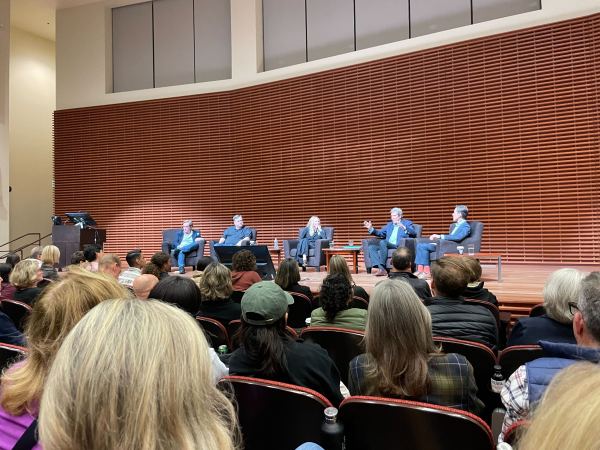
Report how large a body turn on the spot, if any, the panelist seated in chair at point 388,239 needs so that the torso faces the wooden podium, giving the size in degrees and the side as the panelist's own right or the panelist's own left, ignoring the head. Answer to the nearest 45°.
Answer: approximately 45° to the panelist's own right

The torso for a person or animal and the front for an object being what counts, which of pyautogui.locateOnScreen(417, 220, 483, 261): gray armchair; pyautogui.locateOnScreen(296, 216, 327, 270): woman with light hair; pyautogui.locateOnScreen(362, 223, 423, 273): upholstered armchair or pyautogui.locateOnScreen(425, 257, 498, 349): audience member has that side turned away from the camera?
the audience member

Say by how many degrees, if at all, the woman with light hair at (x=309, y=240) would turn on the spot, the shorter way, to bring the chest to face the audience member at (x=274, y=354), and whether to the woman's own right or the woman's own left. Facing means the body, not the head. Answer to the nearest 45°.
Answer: approximately 45° to the woman's own left

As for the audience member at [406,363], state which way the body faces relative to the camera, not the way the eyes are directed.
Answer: away from the camera

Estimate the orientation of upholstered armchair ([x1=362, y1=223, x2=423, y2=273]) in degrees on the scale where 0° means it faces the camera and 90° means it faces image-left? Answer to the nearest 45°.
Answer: approximately 45°

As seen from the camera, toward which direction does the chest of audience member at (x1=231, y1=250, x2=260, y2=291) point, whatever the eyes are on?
away from the camera

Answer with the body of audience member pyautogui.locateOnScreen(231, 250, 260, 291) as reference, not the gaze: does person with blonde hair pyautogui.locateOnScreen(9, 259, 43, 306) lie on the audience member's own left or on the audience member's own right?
on the audience member's own left

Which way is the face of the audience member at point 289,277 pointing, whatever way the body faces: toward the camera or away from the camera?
away from the camera

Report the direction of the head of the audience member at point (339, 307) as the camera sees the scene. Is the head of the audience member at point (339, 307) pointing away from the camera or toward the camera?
away from the camera

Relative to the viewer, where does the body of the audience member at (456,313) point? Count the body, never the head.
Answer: away from the camera

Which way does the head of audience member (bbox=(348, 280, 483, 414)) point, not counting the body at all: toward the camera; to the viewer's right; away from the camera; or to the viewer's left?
away from the camera

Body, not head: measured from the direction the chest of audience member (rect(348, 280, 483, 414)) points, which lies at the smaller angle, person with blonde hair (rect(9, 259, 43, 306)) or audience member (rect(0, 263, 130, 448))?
the person with blonde hair
